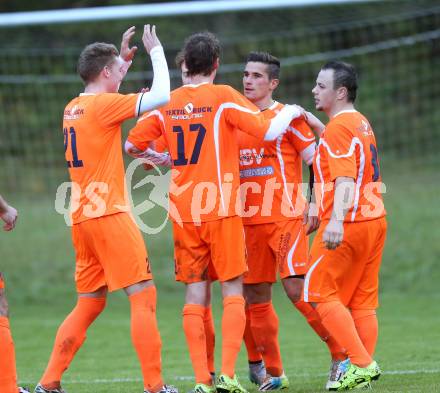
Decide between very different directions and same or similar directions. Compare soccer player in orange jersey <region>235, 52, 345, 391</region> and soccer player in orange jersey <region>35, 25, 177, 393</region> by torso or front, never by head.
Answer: very different directions

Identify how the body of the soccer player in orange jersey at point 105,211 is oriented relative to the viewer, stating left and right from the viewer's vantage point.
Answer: facing away from the viewer and to the right of the viewer

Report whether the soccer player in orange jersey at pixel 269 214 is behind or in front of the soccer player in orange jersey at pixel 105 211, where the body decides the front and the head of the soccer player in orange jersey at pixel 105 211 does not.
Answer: in front

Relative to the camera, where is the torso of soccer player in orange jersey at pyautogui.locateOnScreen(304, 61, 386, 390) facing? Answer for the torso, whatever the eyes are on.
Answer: to the viewer's left

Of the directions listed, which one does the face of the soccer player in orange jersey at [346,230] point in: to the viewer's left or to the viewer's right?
to the viewer's left

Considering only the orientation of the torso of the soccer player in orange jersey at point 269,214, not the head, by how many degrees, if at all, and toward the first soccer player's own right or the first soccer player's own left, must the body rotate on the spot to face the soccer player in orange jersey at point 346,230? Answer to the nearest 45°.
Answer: approximately 90° to the first soccer player's own left

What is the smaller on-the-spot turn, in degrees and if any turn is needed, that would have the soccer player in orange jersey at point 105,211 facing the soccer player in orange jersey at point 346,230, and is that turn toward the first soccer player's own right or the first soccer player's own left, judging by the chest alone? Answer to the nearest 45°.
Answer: approximately 45° to the first soccer player's own right

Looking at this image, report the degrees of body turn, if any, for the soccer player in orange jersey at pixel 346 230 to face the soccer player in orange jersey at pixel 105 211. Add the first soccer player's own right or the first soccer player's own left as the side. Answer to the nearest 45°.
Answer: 0° — they already face them

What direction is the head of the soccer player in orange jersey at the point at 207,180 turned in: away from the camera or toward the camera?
away from the camera

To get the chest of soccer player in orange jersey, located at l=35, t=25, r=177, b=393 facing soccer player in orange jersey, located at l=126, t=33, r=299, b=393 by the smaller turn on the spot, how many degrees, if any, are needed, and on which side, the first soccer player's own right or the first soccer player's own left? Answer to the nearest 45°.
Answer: approximately 45° to the first soccer player's own right

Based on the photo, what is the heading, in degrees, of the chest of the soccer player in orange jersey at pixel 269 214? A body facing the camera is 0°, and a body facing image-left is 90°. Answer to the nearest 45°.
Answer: approximately 45°
